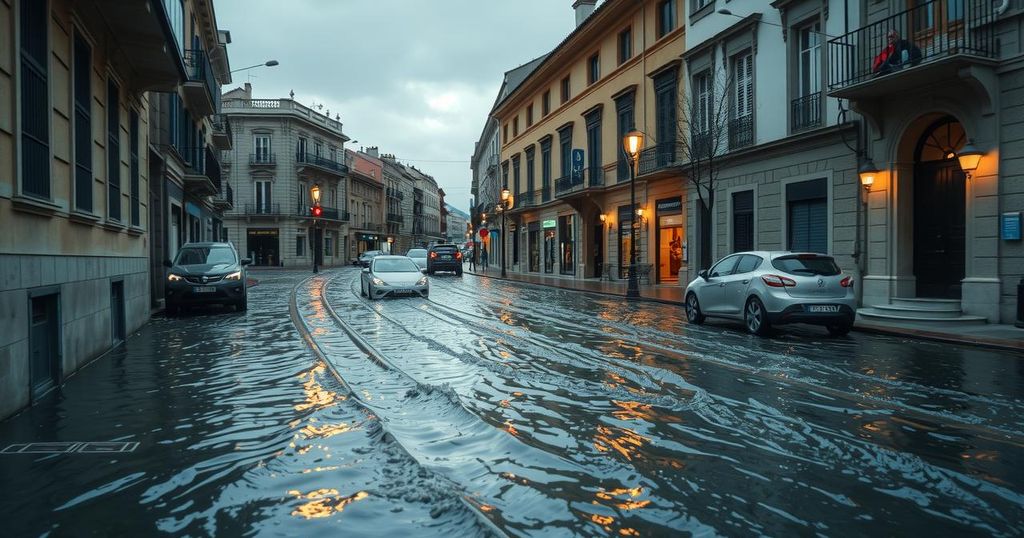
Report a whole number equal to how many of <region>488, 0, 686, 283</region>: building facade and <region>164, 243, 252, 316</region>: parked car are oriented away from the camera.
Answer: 0

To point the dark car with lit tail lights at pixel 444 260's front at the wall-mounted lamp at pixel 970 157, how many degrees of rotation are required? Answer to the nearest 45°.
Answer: approximately 180°

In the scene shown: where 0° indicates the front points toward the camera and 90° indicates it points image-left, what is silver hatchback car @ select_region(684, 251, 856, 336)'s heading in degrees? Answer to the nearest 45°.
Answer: approximately 135°

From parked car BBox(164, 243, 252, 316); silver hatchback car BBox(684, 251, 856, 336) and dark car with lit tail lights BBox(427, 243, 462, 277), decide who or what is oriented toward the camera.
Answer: parked car BBox(164, 243, 252, 316)

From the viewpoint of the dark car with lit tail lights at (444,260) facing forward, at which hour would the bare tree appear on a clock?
The bare tree is roughly at 5 o'clock from the dark car with lit tail lights.

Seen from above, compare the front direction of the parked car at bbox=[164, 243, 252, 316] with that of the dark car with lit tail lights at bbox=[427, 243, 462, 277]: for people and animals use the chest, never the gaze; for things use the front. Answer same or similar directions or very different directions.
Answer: very different directions

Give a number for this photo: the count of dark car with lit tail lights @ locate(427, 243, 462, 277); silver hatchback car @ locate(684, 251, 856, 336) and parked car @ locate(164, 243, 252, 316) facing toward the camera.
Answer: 1

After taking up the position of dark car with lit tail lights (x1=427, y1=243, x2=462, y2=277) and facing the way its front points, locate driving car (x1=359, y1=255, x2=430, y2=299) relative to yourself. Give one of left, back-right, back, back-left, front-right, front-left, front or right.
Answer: back

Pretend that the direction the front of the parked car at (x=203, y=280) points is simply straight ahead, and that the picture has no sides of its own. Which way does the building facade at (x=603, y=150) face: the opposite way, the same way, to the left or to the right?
to the right

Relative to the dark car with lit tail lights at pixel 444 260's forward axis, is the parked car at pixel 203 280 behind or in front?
behind

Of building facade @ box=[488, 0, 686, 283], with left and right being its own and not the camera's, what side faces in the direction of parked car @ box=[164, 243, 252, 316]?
front

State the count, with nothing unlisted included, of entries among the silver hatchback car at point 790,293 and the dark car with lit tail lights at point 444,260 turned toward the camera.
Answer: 0

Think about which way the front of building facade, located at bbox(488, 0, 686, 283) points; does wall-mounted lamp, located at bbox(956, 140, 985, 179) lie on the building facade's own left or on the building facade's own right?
on the building facade's own left

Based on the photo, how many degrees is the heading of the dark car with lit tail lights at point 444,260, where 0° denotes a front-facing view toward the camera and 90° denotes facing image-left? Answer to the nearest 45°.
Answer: approximately 180°

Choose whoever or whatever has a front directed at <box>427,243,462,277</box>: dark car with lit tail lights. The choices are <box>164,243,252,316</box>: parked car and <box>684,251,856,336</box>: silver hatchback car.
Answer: the silver hatchback car

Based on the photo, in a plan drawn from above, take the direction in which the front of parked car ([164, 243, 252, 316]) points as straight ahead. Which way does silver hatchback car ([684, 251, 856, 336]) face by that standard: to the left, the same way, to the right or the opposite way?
the opposite way

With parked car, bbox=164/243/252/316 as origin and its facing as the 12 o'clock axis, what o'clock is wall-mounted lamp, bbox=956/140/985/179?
The wall-mounted lamp is roughly at 10 o'clock from the parked car.
